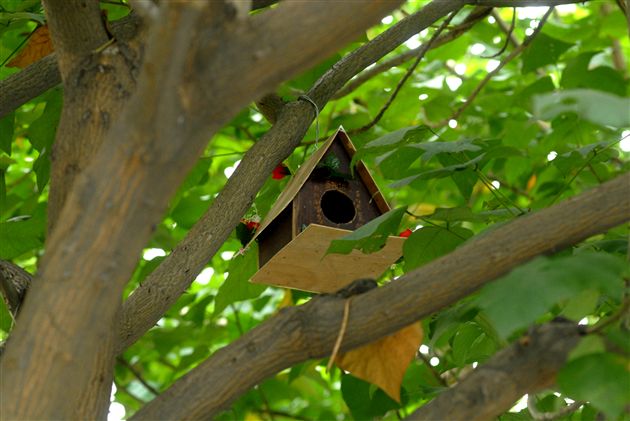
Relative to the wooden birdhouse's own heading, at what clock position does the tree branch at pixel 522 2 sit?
The tree branch is roughly at 10 o'clock from the wooden birdhouse.

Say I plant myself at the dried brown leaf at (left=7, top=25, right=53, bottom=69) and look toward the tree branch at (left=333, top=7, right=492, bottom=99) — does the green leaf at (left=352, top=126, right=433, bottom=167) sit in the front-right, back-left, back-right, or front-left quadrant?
front-right

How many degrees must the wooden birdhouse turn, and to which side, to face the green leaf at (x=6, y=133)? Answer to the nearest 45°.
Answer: approximately 135° to its right

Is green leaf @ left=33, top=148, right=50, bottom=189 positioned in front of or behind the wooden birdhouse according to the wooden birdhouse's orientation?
behind

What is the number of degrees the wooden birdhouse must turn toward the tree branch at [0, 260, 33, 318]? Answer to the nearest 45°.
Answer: approximately 90° to its right

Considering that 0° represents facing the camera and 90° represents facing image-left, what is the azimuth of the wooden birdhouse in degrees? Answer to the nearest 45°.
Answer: approximately 315°

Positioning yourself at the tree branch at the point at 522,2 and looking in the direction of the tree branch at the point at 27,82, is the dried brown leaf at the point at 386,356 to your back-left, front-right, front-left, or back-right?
front-left

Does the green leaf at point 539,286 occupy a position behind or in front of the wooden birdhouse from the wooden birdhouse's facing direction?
in front
